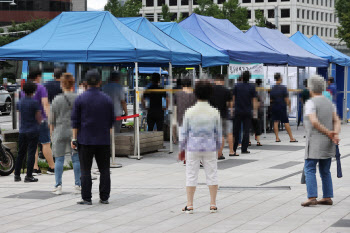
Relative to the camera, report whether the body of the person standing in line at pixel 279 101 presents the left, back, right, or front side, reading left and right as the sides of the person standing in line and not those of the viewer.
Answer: back

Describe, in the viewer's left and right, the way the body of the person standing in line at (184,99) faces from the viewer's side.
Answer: facing away from the viewer

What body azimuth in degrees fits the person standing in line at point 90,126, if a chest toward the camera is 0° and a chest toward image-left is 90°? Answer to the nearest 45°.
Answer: approximately 180°

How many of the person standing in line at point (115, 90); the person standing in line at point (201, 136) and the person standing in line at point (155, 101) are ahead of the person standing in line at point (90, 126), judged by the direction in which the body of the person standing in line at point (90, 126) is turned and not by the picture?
2

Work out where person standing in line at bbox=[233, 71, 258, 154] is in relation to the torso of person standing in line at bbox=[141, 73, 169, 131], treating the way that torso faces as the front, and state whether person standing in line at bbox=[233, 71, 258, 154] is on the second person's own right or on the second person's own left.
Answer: on the second person's own right

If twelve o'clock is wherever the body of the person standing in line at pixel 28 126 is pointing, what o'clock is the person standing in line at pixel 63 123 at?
the person standing in line at pixel 63 123 is roughly at 4 o'clock from the person standing in line at pixel 28 126.

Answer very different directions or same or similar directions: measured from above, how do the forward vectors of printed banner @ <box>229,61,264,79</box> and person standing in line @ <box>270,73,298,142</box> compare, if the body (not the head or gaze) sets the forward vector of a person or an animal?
very different directions

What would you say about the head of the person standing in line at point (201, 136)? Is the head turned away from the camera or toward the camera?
away from the camera

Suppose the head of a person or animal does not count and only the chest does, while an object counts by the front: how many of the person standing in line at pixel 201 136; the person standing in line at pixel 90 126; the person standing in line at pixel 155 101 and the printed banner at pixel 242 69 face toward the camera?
1

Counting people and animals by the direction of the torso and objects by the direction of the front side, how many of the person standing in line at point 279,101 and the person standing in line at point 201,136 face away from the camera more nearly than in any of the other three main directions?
2

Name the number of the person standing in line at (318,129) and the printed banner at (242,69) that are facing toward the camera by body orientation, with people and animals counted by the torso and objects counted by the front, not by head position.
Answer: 1

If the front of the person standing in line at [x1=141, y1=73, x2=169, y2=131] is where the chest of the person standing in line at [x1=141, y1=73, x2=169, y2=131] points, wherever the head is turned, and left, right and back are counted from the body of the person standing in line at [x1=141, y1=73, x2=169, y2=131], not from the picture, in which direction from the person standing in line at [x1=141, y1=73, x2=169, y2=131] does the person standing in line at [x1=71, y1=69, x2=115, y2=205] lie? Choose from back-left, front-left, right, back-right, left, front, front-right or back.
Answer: back

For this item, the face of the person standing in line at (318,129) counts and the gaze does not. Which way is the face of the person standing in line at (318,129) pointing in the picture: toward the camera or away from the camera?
away from the camera

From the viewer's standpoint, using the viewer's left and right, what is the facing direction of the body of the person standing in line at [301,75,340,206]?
facing away from the viewer and to the left of the viewer
